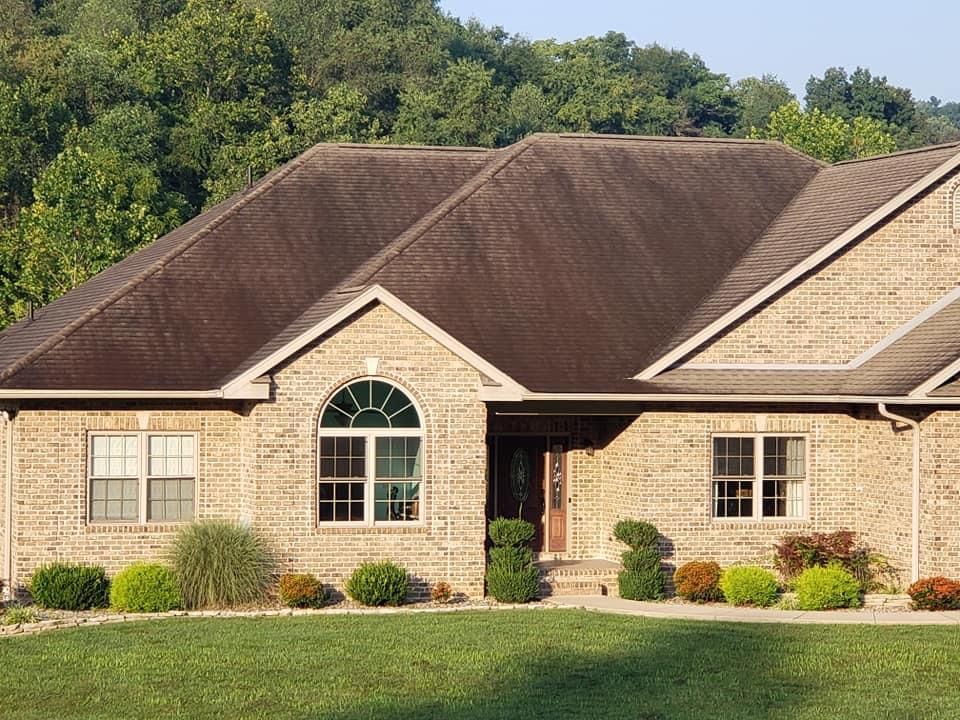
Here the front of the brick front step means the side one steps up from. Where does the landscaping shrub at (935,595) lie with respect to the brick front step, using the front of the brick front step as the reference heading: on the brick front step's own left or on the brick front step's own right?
on the brick front step's own left

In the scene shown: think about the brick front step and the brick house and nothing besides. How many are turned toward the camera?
2

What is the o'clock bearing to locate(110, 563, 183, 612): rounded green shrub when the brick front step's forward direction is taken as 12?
The rounded green shrub is roughly at 2 o'clock from the brick front step.

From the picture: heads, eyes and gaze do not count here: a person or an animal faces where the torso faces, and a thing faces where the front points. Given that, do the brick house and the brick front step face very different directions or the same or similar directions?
same or similar directions

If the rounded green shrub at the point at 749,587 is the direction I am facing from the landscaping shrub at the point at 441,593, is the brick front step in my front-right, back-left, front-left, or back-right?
front-left

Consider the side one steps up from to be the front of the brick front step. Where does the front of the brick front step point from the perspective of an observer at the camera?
facing the viewer

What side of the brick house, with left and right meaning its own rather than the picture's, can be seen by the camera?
front

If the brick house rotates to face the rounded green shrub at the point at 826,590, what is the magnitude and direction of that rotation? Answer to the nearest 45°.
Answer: approximately 45° to its left

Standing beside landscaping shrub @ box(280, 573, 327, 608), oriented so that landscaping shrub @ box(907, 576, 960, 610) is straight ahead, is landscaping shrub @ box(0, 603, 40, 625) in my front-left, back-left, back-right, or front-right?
back-right
